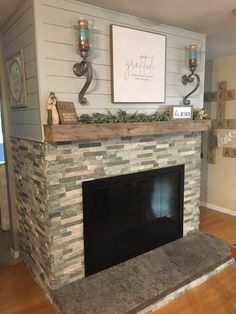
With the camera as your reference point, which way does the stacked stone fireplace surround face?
facing the viewer and to the right of the viewer

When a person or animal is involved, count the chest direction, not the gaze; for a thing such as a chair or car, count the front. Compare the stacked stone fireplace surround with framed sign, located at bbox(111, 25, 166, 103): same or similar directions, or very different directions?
same or similar directions

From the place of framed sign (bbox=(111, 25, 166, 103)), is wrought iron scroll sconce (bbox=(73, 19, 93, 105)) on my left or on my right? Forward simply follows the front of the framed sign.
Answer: on my right

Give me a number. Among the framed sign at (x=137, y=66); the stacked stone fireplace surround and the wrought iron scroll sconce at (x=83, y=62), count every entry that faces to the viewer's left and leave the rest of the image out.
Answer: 0

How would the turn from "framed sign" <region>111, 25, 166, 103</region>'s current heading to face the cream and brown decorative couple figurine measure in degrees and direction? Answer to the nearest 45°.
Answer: approximately 90° to its right

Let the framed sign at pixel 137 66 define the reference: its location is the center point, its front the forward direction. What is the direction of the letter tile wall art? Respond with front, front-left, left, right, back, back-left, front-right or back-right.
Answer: left

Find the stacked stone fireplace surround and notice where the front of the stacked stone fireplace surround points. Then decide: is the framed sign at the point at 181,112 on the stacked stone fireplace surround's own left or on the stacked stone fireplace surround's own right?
on the stacked stone fireplace surround's own left

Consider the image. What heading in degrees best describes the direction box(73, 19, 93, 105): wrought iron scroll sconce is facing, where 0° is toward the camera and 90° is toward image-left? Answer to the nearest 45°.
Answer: approximately 315°

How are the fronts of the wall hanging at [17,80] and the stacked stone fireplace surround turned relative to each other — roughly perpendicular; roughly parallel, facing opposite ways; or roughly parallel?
roughly perpendicular

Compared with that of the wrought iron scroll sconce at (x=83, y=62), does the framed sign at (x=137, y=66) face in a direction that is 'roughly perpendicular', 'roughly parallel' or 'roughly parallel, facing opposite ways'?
roughly parallel

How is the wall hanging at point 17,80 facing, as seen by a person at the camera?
facing the viewer and to the left of the viewer

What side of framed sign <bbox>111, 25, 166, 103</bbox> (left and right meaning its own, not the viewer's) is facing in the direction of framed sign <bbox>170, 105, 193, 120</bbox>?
left

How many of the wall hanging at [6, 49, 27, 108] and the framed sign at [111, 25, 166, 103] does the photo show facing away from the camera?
0

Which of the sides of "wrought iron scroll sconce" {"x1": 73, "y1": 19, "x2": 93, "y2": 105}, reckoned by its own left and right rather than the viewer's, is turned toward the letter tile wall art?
left
